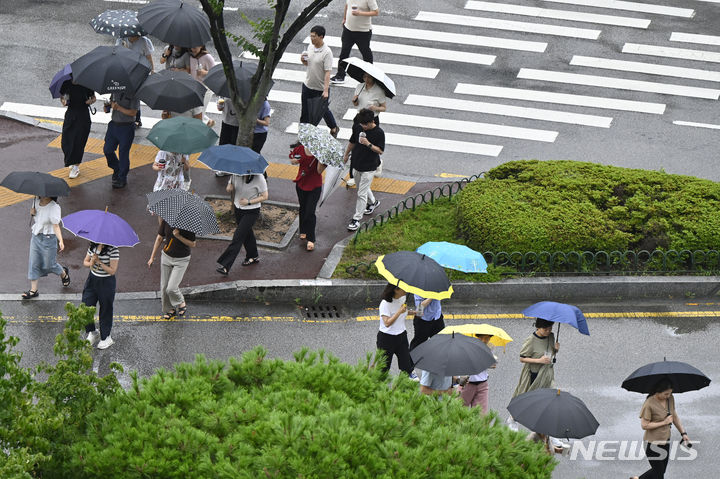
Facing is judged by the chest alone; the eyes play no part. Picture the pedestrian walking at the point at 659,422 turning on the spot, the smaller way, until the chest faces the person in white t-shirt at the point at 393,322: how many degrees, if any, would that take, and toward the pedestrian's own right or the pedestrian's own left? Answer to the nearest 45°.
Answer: approximately 135° to the pedestrian's own right

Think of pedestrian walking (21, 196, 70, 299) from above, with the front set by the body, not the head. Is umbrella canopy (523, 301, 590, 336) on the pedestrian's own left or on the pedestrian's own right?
on the pedestrian's own left

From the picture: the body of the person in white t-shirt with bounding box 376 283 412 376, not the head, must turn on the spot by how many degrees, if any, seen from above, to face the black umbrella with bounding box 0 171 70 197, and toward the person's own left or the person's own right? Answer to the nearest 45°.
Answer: approximately 135° to the person's own right

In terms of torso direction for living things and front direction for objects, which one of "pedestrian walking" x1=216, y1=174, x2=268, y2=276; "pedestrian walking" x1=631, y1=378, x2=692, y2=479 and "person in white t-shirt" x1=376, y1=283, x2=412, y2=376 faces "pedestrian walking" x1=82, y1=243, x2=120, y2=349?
"pedestrian walking" x1=216, y1=174, x2=268, y2=276

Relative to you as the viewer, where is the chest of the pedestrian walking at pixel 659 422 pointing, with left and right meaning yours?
facing the viewer and to the right of the viewer

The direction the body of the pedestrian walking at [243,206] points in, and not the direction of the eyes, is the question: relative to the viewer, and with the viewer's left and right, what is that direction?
facing the viewer and to the left of the viewer

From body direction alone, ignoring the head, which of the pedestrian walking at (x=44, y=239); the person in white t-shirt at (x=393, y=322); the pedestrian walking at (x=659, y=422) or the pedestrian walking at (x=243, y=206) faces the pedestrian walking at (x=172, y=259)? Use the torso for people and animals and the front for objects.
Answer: the pedestrian walking at (x=243, y=206)

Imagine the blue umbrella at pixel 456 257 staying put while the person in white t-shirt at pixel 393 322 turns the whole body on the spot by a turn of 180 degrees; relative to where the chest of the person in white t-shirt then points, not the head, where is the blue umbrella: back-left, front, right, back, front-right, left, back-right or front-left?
right

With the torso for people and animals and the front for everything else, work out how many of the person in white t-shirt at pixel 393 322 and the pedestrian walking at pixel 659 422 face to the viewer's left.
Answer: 0

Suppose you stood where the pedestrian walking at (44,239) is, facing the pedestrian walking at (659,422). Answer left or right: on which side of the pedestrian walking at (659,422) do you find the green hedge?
left

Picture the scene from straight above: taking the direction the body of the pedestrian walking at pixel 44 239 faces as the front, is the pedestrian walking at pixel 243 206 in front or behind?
behind
